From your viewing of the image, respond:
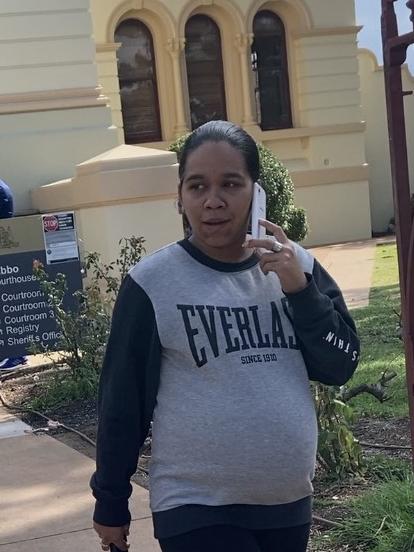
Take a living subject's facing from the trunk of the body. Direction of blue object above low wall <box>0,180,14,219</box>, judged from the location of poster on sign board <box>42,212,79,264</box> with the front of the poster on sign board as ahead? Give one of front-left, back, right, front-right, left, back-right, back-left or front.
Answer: back-right

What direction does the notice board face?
toward the camera

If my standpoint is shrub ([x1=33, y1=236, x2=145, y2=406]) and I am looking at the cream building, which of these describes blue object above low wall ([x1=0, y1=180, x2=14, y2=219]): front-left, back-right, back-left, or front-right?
front-left

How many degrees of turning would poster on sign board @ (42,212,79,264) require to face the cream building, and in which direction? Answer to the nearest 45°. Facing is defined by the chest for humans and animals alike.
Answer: approximately 180°

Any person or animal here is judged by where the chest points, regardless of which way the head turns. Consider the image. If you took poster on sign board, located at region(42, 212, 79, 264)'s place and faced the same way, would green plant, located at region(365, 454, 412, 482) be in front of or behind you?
in front

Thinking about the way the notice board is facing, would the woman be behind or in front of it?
in front

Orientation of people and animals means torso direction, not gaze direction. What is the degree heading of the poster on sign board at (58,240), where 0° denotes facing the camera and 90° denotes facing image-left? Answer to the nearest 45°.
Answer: approximately 0°

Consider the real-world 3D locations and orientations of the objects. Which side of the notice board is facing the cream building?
back

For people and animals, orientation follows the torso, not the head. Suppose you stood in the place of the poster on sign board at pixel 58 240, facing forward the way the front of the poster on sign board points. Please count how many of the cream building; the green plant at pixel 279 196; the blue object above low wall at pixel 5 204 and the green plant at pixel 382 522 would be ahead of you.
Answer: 1
